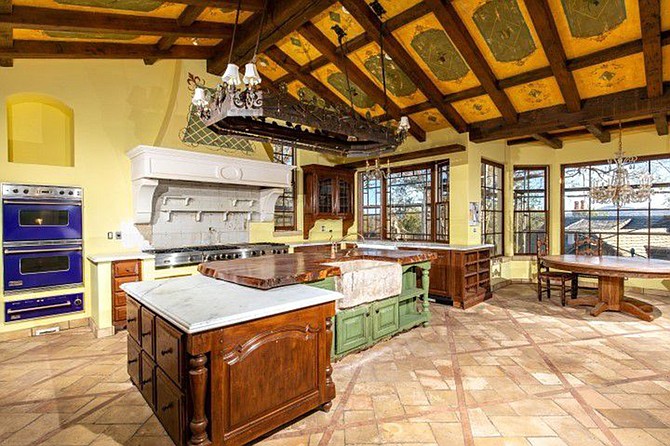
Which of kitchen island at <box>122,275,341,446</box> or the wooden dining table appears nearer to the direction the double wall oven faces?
the kitchen island

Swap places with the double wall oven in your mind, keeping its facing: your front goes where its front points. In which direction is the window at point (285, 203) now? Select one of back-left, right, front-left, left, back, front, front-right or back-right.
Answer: left

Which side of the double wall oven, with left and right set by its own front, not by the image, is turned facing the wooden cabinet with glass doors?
left

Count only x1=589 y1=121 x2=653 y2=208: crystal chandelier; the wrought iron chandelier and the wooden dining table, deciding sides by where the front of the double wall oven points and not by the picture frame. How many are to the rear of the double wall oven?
0

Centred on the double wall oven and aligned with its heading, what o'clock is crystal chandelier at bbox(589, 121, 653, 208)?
The crystal chandelier is roughly at 10 o'clock from the double wall oven.

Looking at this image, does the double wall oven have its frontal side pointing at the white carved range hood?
no

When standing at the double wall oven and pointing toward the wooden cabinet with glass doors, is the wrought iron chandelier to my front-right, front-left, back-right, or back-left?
front-right

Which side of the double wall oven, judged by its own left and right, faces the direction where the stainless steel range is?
left

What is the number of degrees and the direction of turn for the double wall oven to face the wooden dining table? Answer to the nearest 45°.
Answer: approximately 45° to its left

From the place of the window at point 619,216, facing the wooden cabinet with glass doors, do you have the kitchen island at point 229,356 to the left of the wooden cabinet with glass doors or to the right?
left

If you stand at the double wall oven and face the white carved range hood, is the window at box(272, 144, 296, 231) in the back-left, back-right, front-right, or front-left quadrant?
front-left

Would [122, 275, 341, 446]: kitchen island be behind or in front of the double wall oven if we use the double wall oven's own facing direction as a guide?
in front

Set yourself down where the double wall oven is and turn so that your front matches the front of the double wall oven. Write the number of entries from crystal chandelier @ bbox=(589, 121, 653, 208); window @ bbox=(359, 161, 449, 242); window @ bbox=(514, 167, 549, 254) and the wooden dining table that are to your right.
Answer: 0

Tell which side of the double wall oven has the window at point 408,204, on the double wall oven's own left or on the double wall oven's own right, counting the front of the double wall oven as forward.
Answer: on the double wall oven's own left

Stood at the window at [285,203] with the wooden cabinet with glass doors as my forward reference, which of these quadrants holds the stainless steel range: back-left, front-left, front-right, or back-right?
back-right

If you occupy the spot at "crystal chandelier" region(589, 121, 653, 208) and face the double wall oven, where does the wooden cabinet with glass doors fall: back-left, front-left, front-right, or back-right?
front-right

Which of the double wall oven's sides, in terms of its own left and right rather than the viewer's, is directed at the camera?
front
